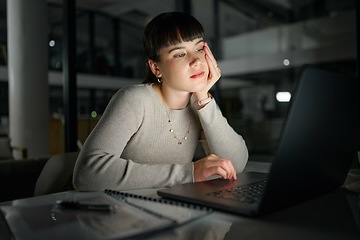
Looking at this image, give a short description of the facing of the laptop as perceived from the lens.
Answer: facing away from the viewer and to the left of the viewer

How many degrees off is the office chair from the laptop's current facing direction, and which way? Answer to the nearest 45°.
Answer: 0° — it already faces it

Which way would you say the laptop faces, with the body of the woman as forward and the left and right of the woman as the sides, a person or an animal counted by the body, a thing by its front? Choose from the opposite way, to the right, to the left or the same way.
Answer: the opposite way

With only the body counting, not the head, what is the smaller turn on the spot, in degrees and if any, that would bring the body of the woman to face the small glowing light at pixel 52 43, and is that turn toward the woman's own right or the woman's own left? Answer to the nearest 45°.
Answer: approximately 135° to the woman's own left

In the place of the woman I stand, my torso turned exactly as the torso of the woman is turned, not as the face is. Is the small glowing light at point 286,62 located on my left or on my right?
on my left

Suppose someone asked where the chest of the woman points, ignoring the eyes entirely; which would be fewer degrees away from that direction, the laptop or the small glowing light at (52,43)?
the laptop

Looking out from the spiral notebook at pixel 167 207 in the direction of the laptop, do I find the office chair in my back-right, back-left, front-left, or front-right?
back-left

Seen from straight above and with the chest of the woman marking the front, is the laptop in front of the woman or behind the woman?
in front
